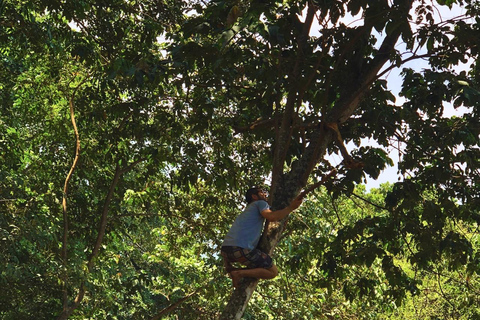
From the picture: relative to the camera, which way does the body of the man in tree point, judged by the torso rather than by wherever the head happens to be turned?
to the viewer's right
